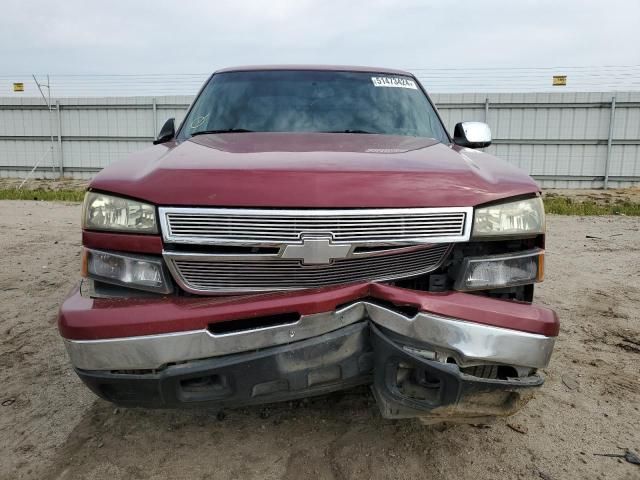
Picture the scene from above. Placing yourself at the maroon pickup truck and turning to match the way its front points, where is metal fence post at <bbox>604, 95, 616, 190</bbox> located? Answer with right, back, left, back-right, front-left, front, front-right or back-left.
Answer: back-left

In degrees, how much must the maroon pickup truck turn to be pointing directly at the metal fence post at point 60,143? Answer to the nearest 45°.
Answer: approximately 135° to its right

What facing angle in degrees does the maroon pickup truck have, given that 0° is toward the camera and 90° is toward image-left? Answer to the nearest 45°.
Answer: approximately 0°
